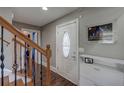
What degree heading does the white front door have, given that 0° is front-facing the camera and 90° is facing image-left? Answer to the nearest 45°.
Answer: approximately 45°

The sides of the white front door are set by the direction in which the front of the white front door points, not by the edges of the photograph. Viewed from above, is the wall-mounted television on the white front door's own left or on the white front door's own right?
on the white front door's own left

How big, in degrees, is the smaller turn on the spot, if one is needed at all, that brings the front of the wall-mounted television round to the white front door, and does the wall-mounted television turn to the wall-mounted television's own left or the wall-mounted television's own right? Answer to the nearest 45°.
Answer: approximately 90° to the wall-mounted television's own right

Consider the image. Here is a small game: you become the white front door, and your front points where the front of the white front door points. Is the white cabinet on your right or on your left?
on your left

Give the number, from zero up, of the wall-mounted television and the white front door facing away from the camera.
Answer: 0
